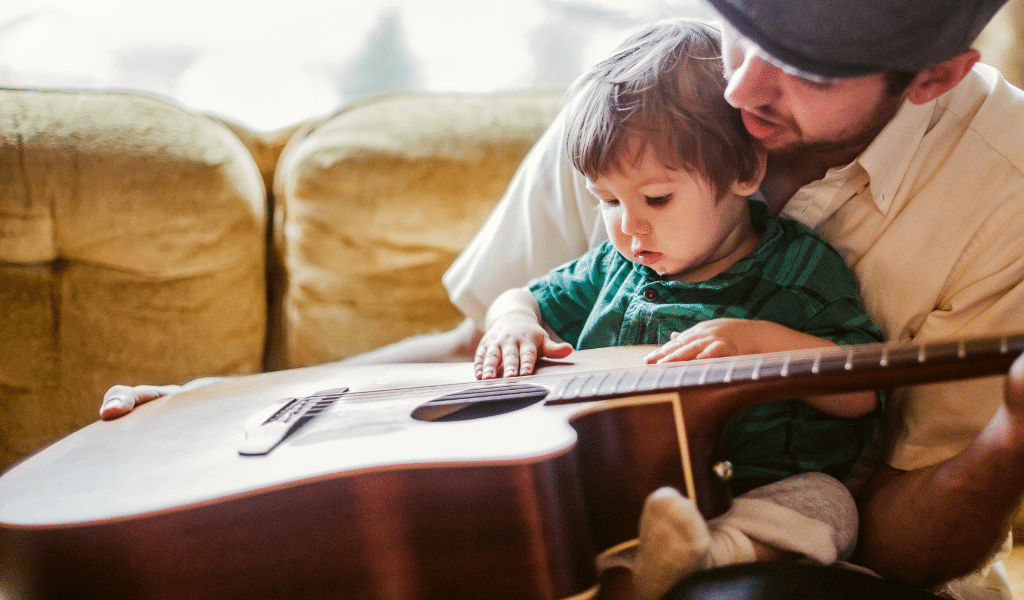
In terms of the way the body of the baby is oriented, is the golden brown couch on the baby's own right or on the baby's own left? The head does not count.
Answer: on the baby's own right

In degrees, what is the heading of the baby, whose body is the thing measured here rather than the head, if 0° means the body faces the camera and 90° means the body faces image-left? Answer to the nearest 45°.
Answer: approximately 45°

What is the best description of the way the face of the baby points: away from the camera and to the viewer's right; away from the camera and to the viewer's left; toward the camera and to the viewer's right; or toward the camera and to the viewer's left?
toward the camera and to the viewer's left

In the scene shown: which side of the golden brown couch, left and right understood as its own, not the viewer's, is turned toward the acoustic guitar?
front

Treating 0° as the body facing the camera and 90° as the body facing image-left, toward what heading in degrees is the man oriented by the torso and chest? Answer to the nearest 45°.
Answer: approximately 45°
